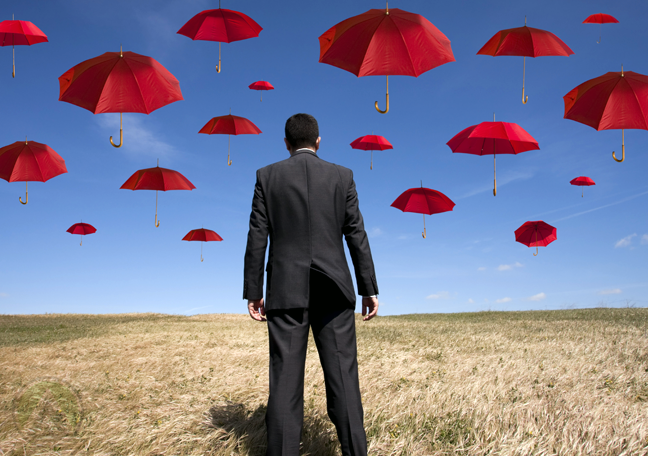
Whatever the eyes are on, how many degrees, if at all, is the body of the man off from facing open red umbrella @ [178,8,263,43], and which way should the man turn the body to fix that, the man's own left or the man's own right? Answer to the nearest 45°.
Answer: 0° — they already face it

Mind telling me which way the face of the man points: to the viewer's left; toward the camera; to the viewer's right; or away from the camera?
away from the camera

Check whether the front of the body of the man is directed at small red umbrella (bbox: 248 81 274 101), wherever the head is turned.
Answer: yes

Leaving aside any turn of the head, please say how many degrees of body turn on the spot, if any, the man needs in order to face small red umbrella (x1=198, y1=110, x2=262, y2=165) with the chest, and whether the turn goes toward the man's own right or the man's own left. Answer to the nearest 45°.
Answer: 0° — they already face it

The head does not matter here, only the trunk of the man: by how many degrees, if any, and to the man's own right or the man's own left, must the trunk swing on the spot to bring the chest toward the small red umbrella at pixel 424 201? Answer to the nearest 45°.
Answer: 0° — they already face it

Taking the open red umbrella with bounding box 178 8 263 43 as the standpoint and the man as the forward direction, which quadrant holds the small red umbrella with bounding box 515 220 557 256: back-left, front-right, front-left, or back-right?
back-left

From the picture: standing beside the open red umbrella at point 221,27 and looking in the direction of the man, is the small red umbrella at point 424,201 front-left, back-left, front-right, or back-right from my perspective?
back-left

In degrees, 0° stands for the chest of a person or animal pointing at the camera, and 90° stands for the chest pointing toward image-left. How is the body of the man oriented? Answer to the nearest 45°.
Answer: approximately 180°

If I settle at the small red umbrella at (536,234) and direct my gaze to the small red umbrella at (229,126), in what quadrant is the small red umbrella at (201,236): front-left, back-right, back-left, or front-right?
front-right

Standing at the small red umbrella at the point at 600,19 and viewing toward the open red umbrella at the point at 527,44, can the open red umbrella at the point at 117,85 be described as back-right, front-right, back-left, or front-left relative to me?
front-right

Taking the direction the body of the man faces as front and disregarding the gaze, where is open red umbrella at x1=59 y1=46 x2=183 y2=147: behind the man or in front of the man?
in front
